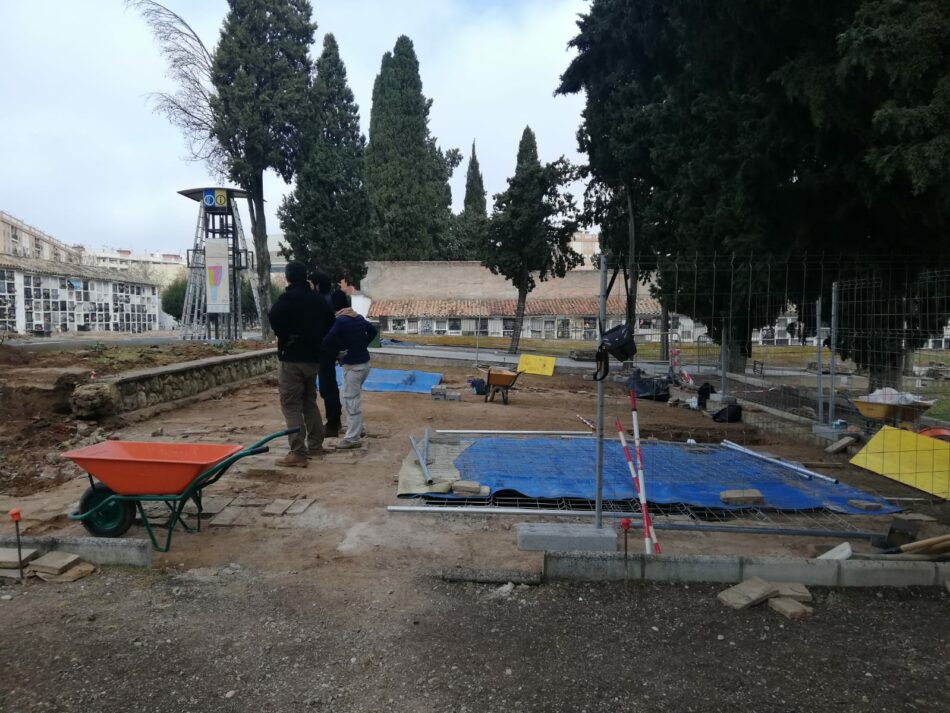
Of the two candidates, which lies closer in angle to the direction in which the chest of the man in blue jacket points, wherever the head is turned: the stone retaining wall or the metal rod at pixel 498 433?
the stone retaining wall

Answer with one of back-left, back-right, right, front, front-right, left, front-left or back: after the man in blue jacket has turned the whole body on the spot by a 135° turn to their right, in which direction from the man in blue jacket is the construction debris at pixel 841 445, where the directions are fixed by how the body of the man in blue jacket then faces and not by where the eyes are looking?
front

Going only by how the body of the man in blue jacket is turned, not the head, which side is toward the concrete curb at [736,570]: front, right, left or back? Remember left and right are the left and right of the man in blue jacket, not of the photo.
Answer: back

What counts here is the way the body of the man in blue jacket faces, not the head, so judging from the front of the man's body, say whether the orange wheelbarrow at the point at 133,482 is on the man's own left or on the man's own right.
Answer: on the man's own left

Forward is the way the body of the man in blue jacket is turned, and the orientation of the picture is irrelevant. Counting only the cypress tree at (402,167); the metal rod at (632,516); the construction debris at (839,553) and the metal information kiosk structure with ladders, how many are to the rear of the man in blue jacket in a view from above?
2

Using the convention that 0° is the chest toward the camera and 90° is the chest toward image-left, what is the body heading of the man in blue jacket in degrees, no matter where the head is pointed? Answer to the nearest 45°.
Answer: approximately 135°

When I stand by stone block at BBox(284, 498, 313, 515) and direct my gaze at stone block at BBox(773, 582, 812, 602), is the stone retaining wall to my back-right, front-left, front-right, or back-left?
back-left

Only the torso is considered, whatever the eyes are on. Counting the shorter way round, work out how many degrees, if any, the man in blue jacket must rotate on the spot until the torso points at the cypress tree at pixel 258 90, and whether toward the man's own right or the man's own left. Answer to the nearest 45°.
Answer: approximately 45° to the man's own right

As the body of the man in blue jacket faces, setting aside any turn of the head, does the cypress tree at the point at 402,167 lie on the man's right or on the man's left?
on the man's right

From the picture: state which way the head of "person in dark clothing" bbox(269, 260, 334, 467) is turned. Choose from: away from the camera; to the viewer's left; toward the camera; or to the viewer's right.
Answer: away from the camera

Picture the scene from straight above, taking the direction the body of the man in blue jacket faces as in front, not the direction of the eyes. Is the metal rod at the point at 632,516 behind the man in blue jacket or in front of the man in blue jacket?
behind

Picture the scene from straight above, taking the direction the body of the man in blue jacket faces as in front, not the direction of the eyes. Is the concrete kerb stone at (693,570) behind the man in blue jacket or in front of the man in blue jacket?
behind

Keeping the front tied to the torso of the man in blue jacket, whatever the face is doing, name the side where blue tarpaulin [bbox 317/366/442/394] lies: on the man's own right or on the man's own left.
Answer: on the man's own right

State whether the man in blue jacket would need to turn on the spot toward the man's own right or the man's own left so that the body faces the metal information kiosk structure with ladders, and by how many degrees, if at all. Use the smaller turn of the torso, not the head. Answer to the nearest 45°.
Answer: approximately 45° to the man's own right

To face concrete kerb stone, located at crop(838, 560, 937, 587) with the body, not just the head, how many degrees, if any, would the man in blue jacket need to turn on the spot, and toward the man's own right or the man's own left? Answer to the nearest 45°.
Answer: approximately 180°

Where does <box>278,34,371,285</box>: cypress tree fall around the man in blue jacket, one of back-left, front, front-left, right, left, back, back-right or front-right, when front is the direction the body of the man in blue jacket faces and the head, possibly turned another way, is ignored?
front-right
